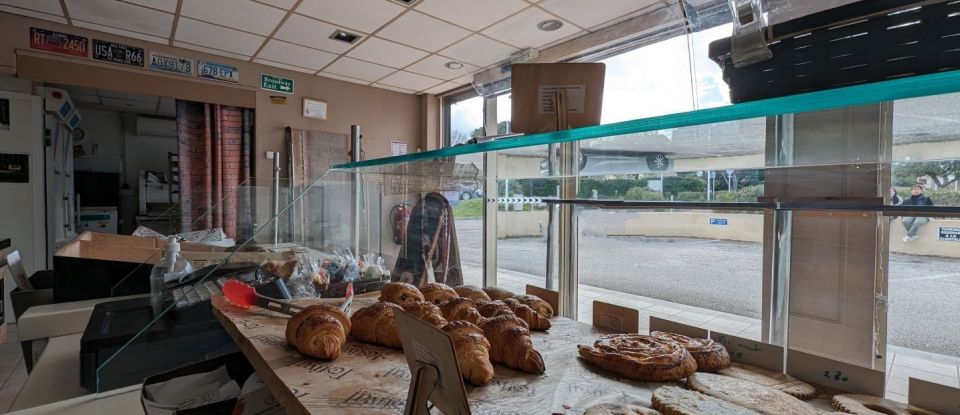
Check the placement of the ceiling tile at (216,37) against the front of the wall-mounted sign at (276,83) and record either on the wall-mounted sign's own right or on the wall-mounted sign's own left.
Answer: on the wall-mounted sign's own right

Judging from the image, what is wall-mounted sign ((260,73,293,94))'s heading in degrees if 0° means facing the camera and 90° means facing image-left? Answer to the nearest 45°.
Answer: approximately 315°

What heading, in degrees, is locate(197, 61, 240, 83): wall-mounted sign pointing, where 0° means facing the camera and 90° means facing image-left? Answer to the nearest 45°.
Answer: approximately 0°

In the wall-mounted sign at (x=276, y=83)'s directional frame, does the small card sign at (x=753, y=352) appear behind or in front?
in front

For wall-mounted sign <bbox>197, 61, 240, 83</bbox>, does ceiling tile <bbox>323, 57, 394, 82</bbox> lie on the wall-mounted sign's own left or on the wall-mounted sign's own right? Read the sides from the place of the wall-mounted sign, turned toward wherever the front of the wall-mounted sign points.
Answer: on the wall-mounted sign's own left

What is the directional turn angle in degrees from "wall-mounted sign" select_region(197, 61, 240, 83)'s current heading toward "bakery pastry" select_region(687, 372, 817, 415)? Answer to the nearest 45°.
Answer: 0° — it already faces it

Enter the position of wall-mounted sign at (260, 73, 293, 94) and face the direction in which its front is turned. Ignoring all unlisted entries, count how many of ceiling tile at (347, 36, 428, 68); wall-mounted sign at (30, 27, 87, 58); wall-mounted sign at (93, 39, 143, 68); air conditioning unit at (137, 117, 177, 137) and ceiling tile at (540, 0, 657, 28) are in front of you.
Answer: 2

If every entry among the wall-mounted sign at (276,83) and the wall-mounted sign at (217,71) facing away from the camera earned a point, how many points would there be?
0

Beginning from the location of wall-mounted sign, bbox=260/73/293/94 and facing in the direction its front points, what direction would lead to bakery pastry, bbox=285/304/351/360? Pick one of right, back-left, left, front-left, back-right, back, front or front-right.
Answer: front-right

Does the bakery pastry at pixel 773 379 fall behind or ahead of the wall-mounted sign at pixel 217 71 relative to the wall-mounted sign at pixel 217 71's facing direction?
ahead

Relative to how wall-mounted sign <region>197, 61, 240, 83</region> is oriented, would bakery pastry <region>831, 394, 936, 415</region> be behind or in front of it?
in front

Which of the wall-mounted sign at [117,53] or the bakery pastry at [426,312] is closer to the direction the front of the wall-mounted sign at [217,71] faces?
the bakery pastry
